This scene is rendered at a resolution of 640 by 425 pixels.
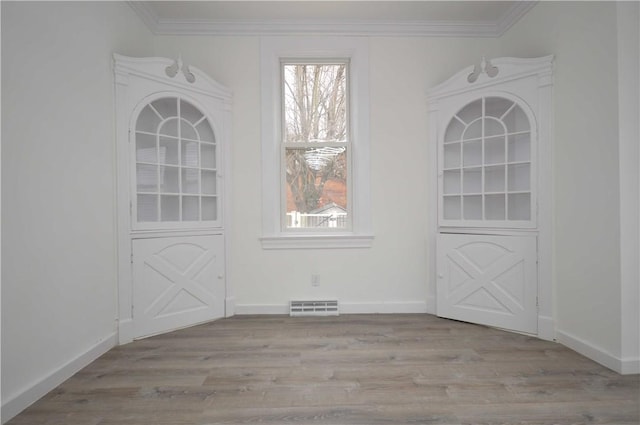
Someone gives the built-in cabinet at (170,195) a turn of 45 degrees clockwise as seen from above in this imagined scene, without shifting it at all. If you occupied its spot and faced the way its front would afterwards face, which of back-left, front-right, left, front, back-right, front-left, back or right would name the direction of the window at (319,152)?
left

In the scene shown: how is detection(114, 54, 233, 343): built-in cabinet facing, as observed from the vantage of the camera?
facing the viewer and to the right of the viewer

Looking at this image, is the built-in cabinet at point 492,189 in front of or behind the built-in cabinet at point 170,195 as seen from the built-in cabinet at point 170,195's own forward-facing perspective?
in front

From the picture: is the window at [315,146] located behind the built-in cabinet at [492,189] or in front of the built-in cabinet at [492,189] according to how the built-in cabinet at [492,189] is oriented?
in front

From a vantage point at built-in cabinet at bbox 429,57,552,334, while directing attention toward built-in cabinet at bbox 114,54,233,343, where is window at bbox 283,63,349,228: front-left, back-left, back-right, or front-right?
front-right

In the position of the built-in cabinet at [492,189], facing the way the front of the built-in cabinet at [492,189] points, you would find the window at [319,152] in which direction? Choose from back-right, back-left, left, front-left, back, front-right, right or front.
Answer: front-right

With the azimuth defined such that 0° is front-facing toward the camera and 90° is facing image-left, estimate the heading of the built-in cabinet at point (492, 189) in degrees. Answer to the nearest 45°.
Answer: approximately 45°

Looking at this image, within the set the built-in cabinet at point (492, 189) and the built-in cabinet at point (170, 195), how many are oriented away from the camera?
0
